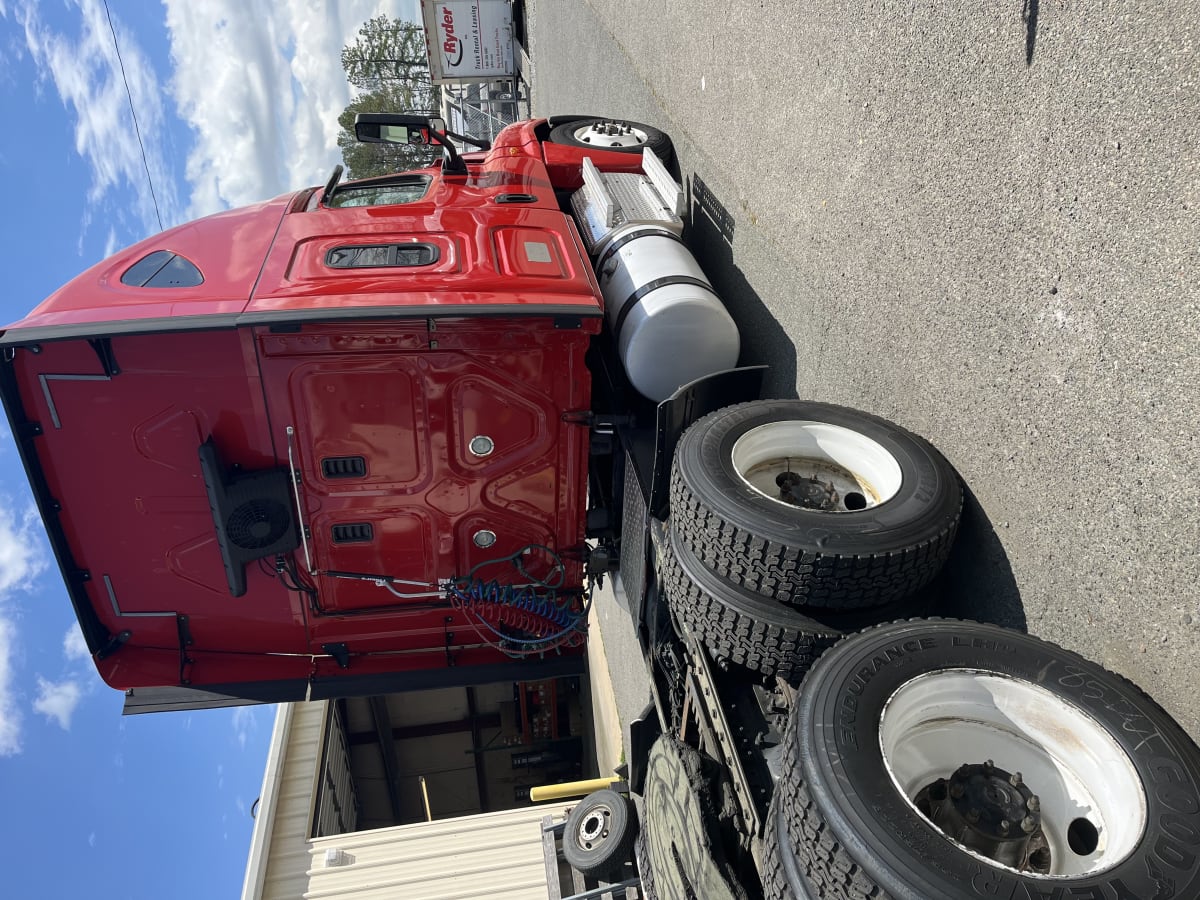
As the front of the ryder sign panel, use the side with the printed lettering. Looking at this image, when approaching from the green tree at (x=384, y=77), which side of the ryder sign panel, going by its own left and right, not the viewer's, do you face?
back

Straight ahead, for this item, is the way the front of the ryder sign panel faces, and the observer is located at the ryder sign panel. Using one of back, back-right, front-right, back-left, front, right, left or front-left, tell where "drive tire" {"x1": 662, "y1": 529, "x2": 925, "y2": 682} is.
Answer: front

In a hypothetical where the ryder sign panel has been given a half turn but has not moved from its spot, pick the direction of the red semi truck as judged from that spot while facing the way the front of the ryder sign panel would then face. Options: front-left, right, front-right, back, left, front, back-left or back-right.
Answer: back

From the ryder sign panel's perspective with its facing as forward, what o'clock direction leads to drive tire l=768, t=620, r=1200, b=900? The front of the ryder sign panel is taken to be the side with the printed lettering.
The drive tire is roughly at 12 o'clock from the ryder sign panel.

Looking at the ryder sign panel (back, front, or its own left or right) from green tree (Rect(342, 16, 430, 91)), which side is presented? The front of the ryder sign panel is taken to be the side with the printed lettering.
back

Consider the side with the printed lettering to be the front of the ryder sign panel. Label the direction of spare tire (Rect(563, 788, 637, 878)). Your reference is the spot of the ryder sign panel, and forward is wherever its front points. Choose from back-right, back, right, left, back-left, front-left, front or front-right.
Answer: front

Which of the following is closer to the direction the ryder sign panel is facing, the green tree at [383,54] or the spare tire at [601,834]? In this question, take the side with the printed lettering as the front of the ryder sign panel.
the spare tire

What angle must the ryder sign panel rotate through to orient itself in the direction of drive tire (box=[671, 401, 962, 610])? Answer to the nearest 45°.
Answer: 0° — it already faces it

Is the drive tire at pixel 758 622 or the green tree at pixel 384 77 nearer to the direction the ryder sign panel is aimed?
the drive tire

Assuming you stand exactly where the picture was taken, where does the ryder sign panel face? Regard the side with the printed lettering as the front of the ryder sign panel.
facing the viewer
